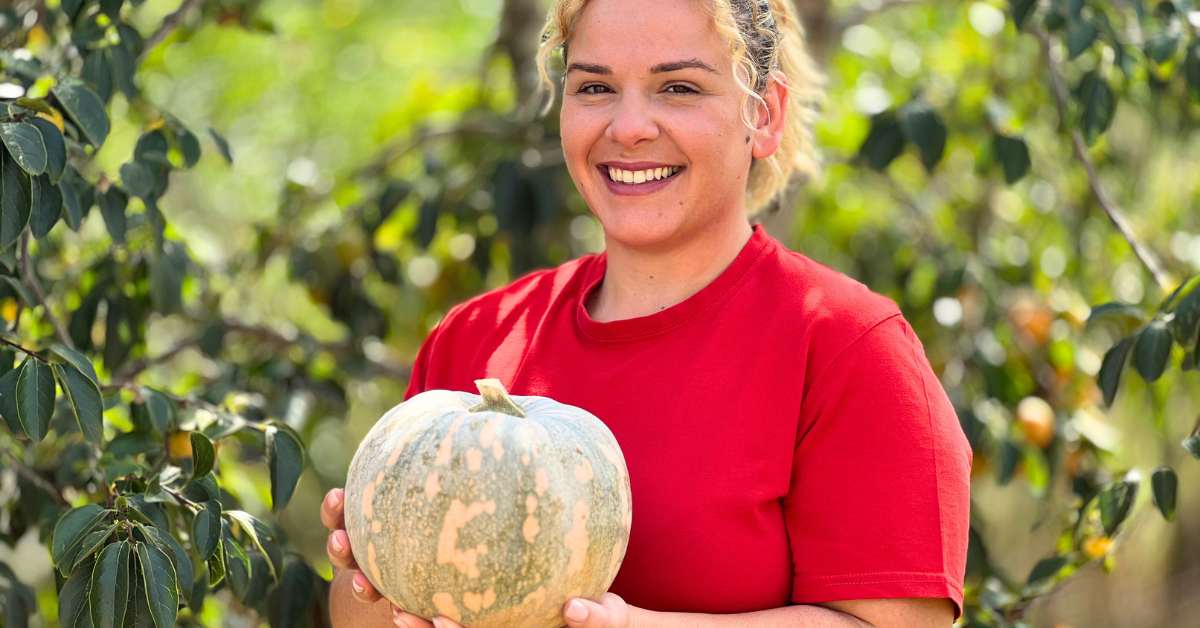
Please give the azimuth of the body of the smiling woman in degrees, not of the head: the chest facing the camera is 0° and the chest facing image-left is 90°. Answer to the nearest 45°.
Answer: approximately 45°
